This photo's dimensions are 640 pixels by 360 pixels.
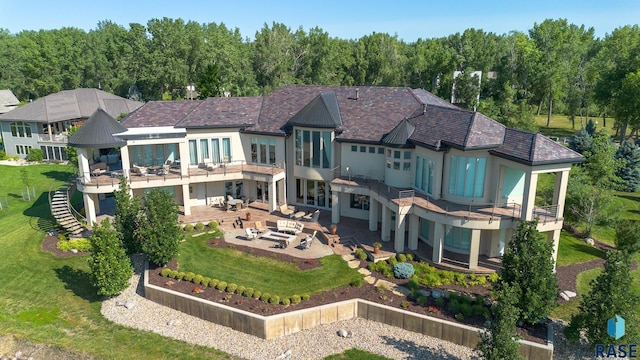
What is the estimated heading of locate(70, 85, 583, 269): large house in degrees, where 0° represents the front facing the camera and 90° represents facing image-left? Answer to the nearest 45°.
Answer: approximately 0°

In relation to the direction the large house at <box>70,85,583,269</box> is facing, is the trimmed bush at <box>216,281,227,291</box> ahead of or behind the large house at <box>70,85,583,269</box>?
ahead

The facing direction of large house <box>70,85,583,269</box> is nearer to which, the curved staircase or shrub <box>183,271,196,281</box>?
the shrub

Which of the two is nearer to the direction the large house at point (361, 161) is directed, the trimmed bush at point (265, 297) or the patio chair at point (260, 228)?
the trimmed bush

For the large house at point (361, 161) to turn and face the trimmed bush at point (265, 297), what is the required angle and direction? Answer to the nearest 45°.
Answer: approximately 45° to its right

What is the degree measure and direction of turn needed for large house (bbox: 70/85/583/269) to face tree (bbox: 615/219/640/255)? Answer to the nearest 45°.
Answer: approximately 90° to its left

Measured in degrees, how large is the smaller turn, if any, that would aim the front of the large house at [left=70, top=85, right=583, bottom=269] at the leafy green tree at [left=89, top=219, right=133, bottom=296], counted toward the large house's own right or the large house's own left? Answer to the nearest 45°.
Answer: approximately 45° to the large house's own right

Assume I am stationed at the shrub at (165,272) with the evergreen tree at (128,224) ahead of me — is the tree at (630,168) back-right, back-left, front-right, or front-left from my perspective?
back-right

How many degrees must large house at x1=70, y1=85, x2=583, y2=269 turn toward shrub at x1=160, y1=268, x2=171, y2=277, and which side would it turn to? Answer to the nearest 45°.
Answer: approximately 45° to its right

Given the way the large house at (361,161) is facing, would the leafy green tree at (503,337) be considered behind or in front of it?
in front
